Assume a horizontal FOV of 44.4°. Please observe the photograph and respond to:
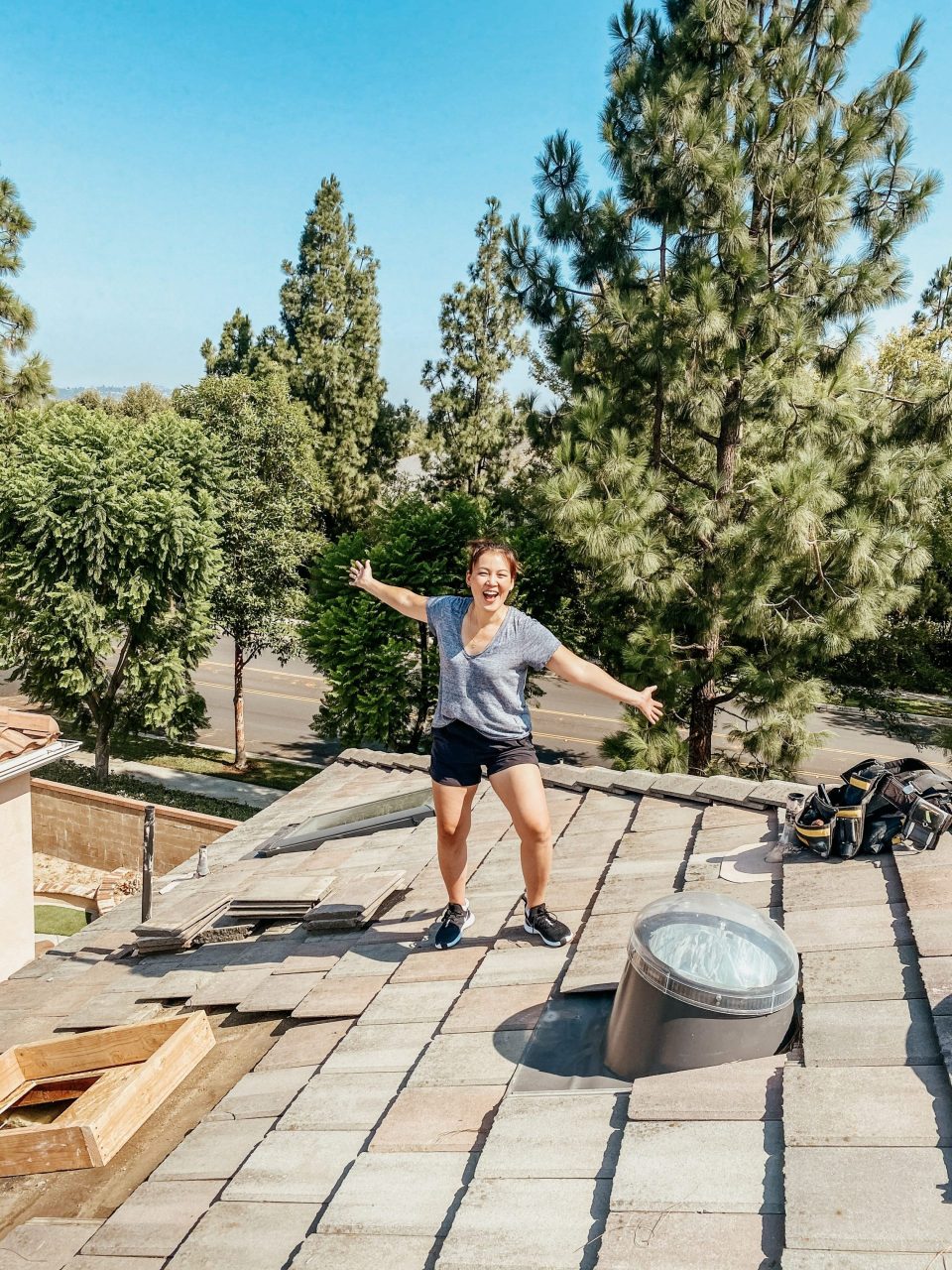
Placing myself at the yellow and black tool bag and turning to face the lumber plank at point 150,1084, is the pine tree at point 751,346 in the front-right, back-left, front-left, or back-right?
back-right

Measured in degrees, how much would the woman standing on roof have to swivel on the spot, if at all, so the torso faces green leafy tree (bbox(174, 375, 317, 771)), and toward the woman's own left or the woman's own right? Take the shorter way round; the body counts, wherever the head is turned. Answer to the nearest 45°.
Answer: approximately 180°

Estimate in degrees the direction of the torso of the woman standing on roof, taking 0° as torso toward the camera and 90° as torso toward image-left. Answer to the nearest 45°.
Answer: approximately 0°

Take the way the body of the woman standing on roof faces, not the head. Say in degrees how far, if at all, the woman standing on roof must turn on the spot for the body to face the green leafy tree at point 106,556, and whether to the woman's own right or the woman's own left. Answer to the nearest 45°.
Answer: approximately 135° to the woman's own right

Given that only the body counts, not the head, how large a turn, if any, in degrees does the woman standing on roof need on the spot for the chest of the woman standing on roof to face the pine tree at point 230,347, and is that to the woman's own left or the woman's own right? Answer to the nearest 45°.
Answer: approximately 180°

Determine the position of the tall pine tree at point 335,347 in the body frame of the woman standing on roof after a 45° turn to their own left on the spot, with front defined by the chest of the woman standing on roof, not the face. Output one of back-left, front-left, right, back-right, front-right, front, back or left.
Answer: back-left

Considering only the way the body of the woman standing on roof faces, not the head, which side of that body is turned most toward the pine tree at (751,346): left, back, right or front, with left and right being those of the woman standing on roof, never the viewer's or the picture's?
back

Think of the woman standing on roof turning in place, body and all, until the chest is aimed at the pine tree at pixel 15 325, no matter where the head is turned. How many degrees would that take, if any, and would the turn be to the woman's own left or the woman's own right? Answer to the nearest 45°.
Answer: approximately 135° to the woman's own right
